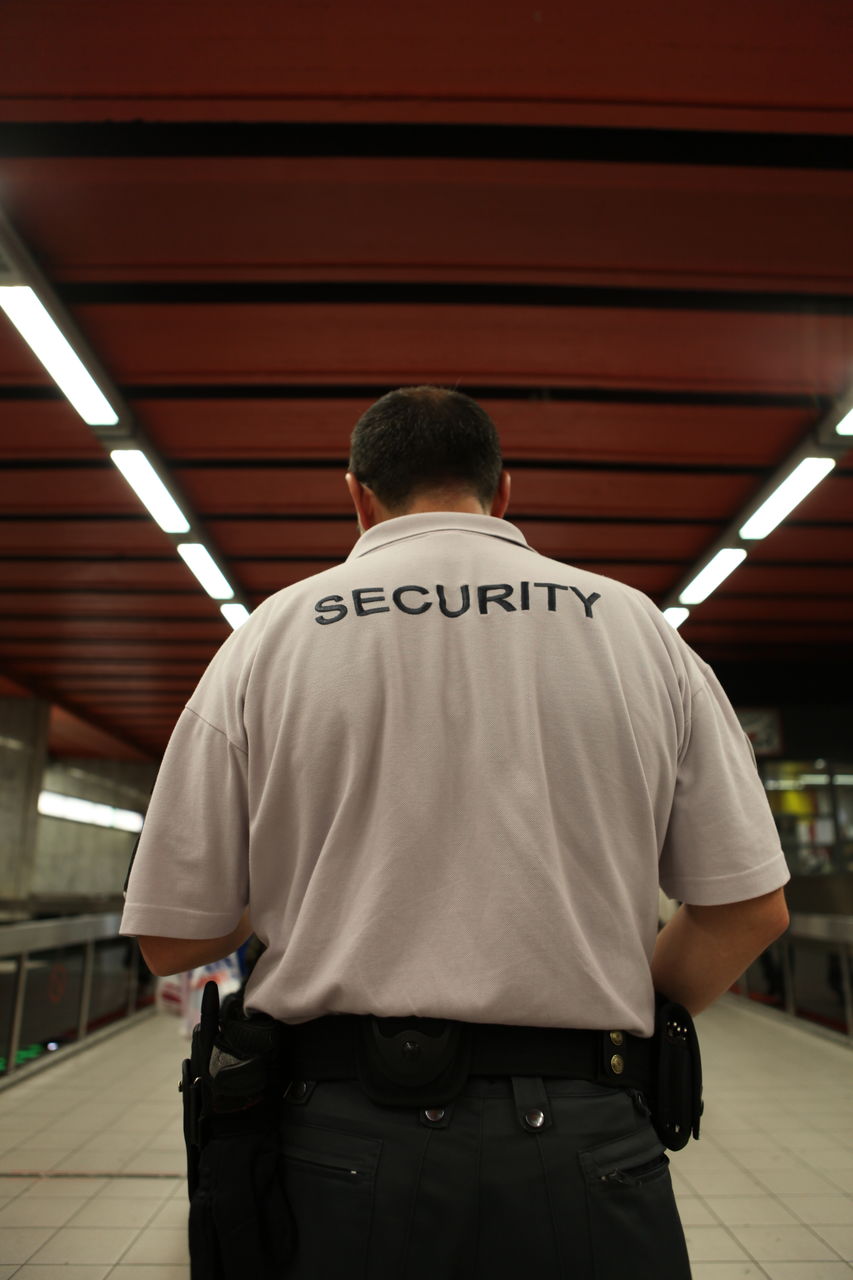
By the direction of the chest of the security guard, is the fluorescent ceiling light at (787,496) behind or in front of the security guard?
in front

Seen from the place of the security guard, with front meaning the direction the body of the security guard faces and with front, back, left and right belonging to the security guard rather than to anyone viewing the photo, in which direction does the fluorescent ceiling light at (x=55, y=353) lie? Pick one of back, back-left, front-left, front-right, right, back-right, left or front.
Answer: front-left

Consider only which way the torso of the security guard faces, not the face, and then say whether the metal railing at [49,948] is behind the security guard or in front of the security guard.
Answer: in front

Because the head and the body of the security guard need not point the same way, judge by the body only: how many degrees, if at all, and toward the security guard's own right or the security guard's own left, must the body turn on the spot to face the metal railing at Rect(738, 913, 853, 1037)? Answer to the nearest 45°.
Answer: approximately 45° to the security guard's own right

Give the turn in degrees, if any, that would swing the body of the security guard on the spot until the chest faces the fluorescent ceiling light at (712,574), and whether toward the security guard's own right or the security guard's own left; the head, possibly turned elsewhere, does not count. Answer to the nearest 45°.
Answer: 0° — they already face it

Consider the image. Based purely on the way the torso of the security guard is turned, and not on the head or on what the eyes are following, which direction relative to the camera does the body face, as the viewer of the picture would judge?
away from the camera

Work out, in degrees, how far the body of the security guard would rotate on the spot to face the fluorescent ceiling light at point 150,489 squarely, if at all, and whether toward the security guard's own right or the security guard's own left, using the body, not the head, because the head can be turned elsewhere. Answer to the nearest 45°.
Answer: approximately 45° to the security guard's own left

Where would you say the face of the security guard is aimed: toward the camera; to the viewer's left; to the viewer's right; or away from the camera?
away from the camera

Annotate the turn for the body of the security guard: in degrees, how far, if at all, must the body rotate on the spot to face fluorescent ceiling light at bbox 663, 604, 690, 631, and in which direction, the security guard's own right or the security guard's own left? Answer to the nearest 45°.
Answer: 0° — they already face it

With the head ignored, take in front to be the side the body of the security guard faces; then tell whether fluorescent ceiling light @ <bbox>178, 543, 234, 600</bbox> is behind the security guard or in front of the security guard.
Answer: in front
